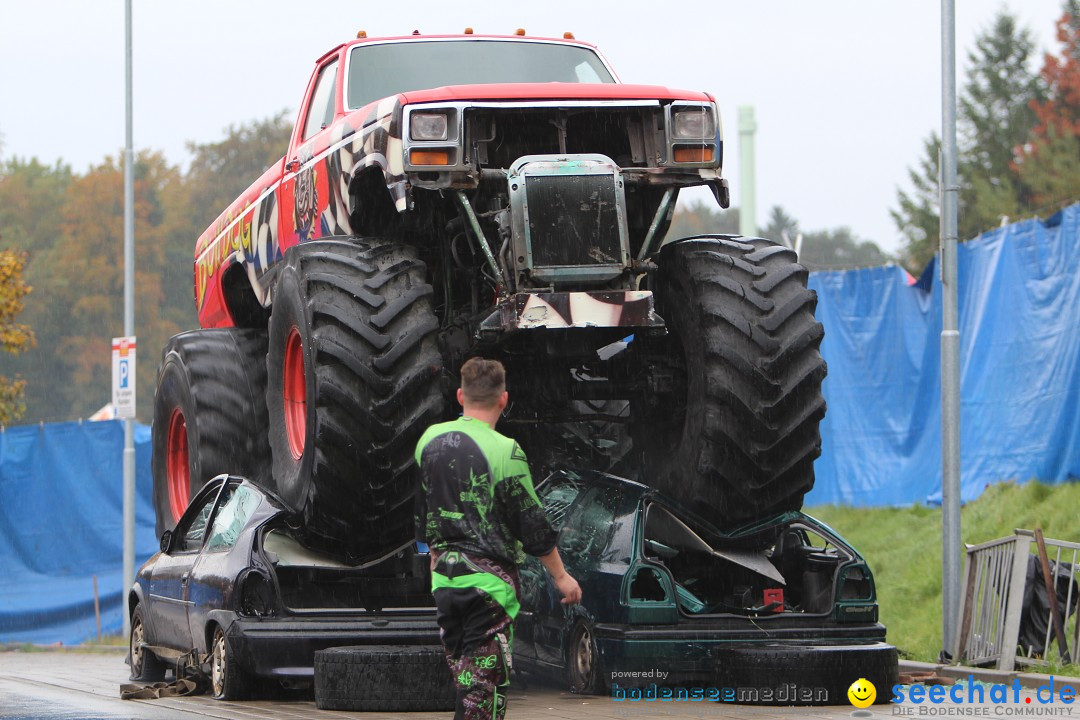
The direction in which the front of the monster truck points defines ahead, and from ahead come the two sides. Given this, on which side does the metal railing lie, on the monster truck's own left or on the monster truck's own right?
on the monster truck's own left

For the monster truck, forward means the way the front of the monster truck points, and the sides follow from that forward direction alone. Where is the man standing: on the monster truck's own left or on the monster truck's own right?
on the monster truck's own right

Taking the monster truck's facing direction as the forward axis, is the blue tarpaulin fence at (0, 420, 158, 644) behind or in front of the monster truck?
behind

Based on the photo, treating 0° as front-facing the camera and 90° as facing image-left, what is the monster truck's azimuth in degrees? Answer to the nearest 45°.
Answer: approximately 315°

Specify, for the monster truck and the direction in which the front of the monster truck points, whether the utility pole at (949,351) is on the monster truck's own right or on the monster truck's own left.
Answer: on the monster truck's own left

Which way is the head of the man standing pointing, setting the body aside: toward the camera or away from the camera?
away from the camera
